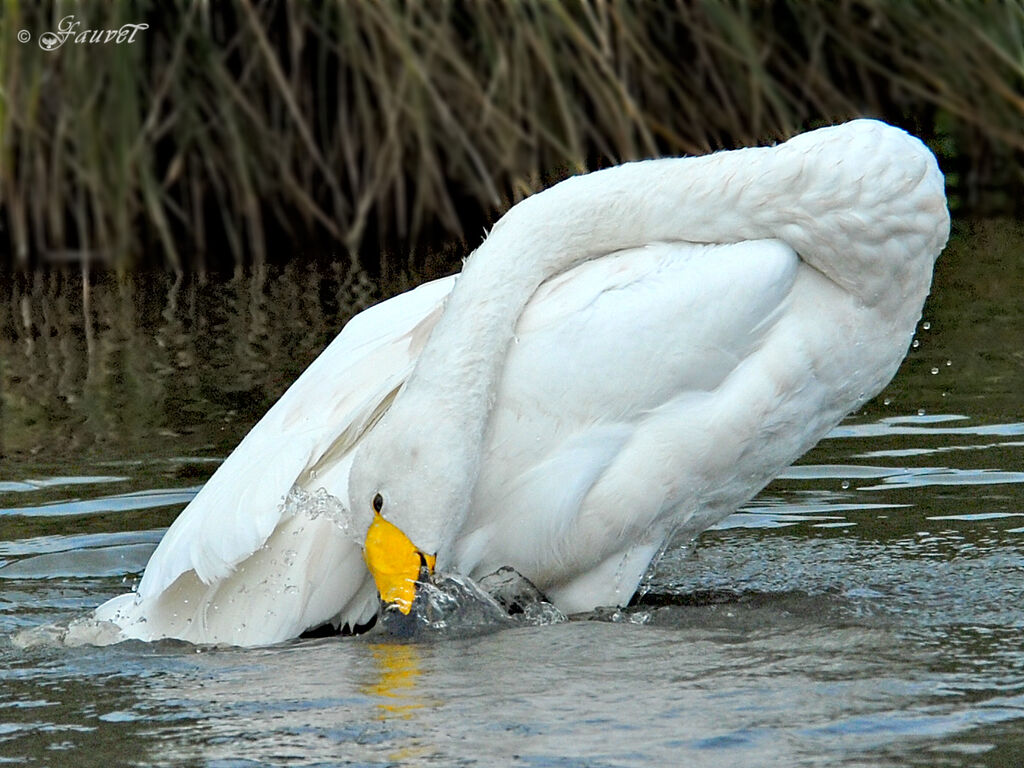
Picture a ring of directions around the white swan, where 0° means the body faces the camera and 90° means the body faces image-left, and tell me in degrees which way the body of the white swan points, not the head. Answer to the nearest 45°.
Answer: approximately 270°
